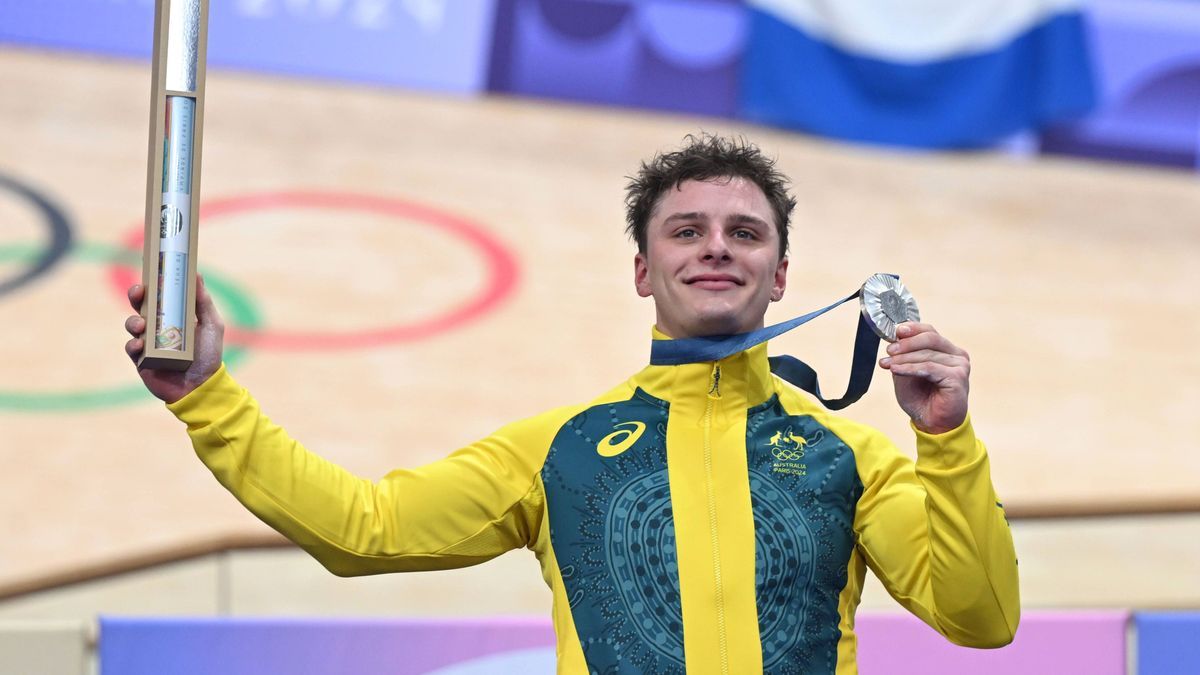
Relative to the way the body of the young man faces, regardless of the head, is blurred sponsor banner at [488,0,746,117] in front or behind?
behind

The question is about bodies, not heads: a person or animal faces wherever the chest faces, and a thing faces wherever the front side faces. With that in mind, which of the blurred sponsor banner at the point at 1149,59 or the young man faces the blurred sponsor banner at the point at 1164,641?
the blurred sponsor banner at the point at 1149,59

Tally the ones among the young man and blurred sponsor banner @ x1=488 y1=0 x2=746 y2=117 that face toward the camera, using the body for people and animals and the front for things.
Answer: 2

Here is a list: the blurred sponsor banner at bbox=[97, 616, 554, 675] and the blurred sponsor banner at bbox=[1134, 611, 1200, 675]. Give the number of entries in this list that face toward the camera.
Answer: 2

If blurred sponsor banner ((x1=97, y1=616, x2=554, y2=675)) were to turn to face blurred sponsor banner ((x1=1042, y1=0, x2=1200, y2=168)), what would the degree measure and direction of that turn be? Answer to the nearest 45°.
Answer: approximately 135° to its left

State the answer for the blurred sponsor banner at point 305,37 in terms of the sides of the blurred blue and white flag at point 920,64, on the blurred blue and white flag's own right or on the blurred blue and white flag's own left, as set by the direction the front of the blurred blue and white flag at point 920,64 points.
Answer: on the blurred blue and white flag's own right

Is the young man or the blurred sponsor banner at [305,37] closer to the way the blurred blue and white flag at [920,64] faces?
the young man
